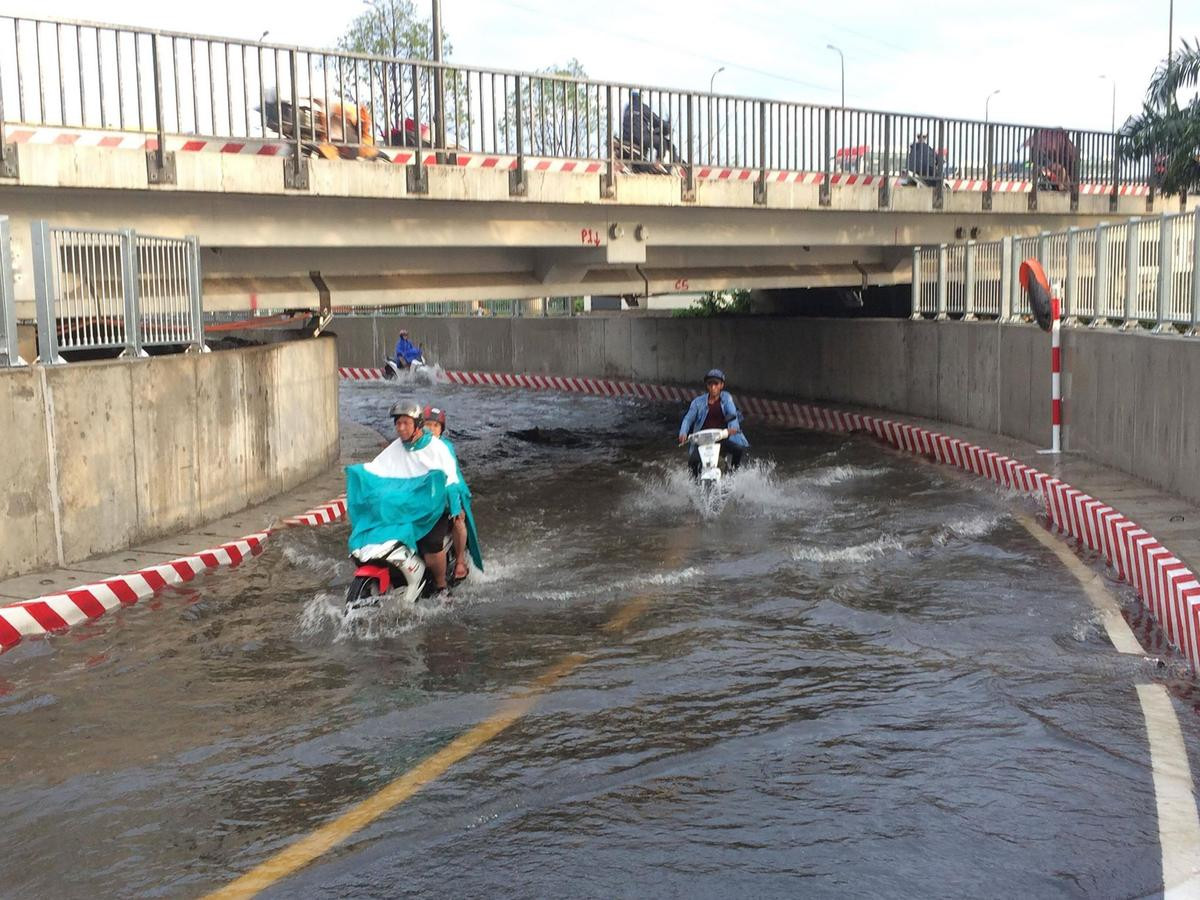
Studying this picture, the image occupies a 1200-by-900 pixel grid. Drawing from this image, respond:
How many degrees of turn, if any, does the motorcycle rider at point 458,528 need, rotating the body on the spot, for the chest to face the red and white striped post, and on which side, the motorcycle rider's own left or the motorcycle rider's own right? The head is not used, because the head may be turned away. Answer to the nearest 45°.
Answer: approximately 180°

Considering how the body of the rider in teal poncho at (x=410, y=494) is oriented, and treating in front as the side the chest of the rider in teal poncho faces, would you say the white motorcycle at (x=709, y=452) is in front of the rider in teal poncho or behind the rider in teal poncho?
behind

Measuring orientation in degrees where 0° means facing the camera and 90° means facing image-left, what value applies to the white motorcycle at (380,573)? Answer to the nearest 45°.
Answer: approximately 45°

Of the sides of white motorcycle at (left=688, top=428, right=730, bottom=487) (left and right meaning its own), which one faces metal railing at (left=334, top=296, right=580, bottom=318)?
back

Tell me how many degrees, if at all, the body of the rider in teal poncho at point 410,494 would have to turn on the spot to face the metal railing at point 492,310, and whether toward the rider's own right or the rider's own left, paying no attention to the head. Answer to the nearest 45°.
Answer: approximately 135° to the rider's own right

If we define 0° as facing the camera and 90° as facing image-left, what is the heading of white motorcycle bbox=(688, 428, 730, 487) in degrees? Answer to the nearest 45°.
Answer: approximately 0°

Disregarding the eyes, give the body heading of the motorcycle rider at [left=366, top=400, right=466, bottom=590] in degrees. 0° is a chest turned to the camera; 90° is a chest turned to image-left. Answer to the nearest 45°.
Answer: approximately 45°

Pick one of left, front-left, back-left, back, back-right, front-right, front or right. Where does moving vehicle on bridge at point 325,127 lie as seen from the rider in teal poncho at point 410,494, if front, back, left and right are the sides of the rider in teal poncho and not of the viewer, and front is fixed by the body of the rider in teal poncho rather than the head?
back-right

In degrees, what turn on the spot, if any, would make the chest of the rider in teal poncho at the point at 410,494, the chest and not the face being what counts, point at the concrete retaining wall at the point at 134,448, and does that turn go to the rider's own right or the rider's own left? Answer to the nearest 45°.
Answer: approximately 90° to the rider's own right

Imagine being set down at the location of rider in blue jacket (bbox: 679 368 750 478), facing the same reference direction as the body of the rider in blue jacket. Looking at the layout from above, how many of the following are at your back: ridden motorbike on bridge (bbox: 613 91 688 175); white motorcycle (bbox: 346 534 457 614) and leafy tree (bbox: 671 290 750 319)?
2

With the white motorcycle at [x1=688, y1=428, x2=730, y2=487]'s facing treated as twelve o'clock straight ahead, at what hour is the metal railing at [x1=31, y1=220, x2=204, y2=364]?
The metal railing is roughly at 2 o'clock from the white motorcycle.

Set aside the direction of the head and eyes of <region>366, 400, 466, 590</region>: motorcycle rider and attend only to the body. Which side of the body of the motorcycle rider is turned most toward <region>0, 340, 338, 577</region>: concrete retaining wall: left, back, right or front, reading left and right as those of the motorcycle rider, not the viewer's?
right

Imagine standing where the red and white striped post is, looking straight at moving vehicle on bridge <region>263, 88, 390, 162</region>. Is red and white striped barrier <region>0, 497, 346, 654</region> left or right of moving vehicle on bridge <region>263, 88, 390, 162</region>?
left

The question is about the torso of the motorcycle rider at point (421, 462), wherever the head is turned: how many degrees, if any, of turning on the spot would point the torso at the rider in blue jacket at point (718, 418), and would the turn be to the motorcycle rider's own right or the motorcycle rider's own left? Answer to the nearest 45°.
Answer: approximately 180°
